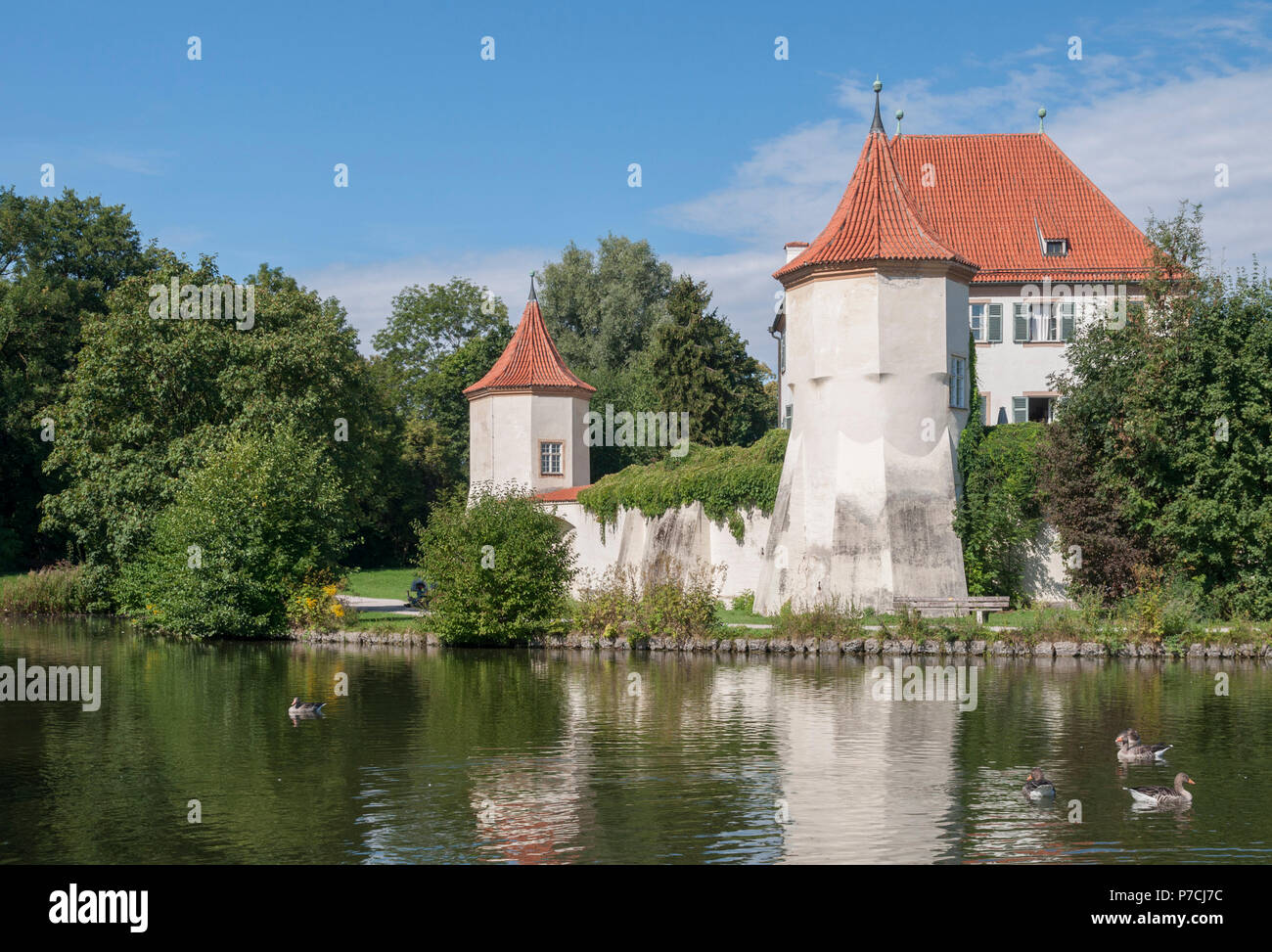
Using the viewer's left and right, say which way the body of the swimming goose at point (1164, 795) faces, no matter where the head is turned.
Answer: facing to the right of the viewer

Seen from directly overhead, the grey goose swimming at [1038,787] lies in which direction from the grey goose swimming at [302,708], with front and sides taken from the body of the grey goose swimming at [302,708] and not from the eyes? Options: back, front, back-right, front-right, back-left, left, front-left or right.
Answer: back-left

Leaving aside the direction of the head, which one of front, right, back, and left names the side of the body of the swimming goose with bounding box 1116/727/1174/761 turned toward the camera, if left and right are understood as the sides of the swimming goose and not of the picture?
left

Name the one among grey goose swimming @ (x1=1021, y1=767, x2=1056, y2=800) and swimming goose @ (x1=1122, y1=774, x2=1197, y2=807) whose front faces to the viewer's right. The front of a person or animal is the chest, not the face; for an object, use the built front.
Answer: swimming goose @ (x1=1122, y1=774, x2=1197, y2=807)

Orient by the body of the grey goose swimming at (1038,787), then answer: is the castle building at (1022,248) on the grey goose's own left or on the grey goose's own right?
on the grey goose's own right

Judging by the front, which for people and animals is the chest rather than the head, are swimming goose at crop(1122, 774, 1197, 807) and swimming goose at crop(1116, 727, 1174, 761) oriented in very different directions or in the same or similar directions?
very different directions

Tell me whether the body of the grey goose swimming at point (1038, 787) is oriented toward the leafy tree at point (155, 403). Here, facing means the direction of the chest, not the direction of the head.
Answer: no

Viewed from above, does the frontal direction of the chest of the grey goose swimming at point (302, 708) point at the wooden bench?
no

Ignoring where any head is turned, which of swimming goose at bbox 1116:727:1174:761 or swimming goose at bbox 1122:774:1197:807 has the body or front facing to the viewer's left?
swimming goose at bbox 1116:727:1174:761

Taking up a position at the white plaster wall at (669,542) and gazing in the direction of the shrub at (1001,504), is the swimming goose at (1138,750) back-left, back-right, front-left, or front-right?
front-right

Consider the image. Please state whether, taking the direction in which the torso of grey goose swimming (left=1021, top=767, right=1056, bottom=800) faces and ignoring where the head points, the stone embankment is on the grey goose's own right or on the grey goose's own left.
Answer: on the grey goose's own right
